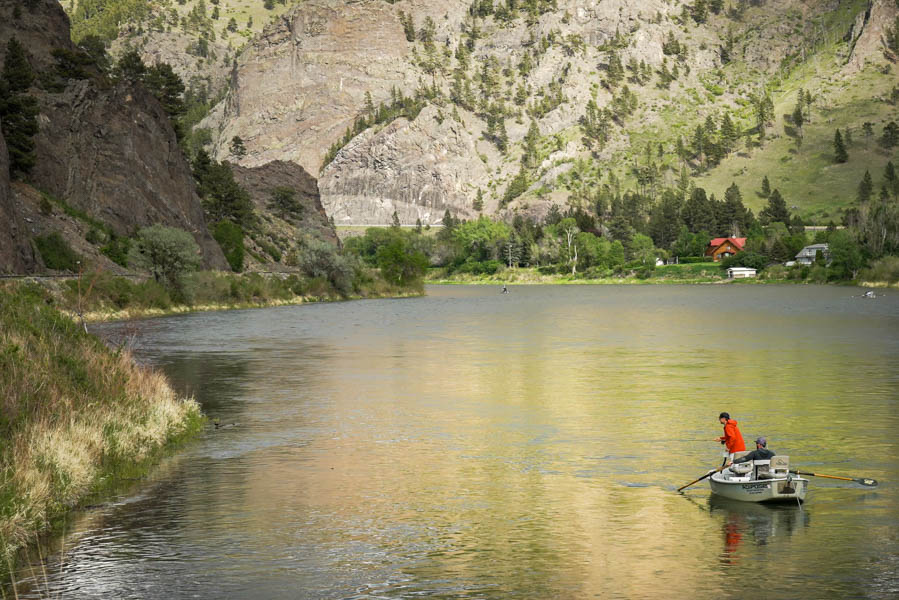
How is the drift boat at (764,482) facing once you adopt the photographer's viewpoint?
facing away from the viewer and to the left of the viewer
